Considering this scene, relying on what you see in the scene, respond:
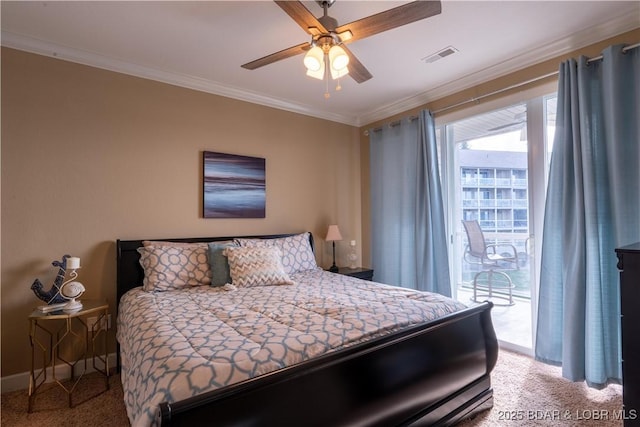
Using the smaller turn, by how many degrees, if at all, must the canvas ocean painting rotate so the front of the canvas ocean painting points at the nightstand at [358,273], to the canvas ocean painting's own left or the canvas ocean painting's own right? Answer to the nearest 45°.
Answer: approximately 45° to the canvas ocean painting's own left

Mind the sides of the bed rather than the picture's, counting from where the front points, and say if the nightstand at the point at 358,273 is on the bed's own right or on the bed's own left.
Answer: on the bed's own left

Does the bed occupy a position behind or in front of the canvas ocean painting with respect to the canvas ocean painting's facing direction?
in front

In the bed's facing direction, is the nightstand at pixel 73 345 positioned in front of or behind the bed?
behind

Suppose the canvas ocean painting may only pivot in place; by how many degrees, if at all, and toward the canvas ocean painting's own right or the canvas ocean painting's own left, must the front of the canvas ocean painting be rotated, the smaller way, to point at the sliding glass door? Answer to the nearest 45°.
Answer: approximately 45° to the canvas ocean painting's own left

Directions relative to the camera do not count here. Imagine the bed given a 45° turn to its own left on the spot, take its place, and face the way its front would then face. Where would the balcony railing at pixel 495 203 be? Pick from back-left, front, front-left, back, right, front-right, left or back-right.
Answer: front-left

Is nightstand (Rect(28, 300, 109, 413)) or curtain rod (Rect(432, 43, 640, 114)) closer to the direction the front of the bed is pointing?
the curtain rod

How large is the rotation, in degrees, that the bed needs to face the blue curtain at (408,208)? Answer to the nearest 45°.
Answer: approximately 90° to its left

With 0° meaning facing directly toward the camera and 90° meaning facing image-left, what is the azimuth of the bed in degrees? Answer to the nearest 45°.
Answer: approximately 315°

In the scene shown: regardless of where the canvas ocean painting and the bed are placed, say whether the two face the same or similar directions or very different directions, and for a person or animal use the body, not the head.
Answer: same or similar directions

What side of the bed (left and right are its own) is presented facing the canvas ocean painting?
back

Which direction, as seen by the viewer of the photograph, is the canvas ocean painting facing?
facing the viewer and to the right of the viewer

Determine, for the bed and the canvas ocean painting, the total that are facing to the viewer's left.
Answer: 0

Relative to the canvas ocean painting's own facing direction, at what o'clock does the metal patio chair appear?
The metal patio chair is roughly at 11 o'clock from the canvas ocean painting.

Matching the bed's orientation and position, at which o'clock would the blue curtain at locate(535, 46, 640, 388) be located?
The blue curtain is roughly at 10 o'clock from the bed.
